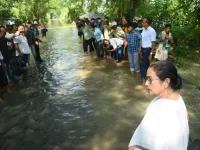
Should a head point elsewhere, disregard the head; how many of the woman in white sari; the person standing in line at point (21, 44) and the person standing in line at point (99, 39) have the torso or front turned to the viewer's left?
2

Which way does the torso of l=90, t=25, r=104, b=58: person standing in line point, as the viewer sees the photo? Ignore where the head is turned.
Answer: to the viewer's left

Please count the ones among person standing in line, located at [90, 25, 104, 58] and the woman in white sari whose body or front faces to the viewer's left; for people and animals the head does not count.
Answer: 2

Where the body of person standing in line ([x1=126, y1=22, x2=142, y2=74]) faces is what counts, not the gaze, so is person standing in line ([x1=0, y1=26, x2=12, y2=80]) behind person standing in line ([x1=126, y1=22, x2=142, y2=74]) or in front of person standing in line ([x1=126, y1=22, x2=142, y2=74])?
in front

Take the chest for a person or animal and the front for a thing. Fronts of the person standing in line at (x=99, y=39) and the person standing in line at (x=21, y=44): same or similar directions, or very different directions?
very different directions

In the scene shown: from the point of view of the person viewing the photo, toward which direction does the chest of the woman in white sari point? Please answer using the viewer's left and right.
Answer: facing to the left of the viewer

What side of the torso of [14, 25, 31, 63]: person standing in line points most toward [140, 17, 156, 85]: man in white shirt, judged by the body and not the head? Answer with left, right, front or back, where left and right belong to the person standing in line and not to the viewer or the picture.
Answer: front

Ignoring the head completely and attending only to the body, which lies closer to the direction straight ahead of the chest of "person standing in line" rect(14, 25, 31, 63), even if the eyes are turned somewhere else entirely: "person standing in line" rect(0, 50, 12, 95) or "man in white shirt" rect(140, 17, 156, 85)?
the man in white shirt

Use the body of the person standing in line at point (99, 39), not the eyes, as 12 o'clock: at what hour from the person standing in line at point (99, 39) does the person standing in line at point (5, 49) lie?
the person standing in line at point (5, 49) is roughly at 10 o'clock from the person standing in line at point (99, 39).

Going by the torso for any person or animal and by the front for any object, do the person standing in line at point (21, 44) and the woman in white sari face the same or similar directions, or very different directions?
very different directions

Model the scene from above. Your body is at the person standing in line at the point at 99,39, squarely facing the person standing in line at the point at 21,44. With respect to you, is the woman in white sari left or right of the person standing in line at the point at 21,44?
left

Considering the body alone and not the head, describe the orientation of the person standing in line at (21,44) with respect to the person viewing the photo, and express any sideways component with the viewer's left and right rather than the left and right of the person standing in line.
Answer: facing the viewer and to the right of the viewer

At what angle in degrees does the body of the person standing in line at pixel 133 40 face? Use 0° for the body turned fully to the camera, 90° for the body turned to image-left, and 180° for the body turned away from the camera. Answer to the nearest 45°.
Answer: approximately 45°
